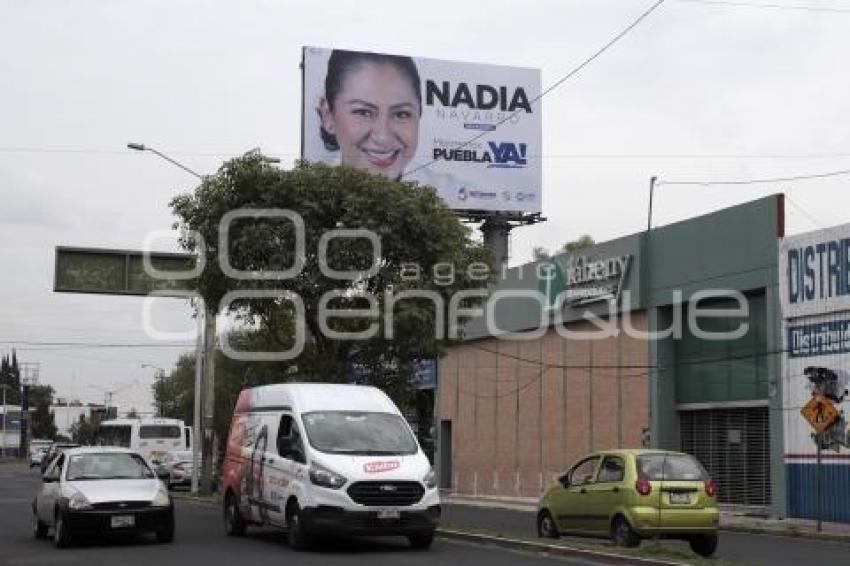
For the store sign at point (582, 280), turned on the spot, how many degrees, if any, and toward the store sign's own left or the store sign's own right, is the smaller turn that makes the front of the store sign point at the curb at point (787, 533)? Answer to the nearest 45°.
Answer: approximately 45° to the store sign's own left

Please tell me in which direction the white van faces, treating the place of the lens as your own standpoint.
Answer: facing the viewer and to the right of the viewer

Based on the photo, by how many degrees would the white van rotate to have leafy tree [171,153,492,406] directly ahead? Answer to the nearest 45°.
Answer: approximately 135° to its left

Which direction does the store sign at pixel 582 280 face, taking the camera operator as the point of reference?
facing the viewer and to the left of the viewer

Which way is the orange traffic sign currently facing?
toward the camera

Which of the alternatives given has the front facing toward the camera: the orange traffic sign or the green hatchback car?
the orange traffic sign

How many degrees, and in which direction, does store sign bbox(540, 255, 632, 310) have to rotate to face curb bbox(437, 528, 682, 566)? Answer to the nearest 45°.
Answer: approximately 45° to its left

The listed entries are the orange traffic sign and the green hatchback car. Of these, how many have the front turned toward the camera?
1

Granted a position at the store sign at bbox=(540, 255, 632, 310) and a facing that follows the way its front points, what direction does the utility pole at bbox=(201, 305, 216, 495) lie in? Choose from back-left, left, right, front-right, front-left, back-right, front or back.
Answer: front-right

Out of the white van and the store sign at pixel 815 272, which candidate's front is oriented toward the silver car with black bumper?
the store sign

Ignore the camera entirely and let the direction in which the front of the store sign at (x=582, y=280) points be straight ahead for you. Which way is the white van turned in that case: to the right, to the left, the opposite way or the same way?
to the left
